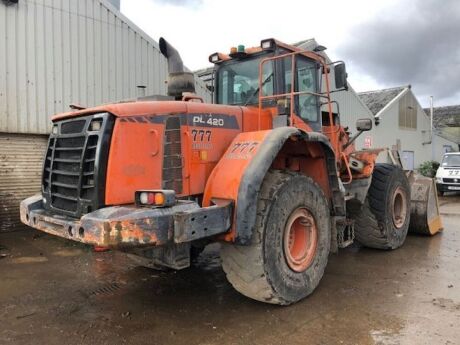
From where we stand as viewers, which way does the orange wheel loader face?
facing away from the viewer and to the right of the viewer

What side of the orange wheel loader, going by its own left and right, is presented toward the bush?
front

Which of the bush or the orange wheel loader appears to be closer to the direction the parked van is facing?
the orange wheel loader

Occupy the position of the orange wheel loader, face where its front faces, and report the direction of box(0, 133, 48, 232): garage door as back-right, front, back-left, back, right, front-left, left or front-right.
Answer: left

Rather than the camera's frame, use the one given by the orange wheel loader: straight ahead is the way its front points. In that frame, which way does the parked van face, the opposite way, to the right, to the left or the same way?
the opposite way

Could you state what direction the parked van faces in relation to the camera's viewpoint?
facing the viewer

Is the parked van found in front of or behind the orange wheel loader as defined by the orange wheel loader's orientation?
in front

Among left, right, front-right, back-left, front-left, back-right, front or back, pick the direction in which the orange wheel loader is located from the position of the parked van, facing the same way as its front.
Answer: front

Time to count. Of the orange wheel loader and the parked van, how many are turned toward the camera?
1

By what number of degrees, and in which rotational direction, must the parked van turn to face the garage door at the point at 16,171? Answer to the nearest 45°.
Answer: approximately 45° to its right
